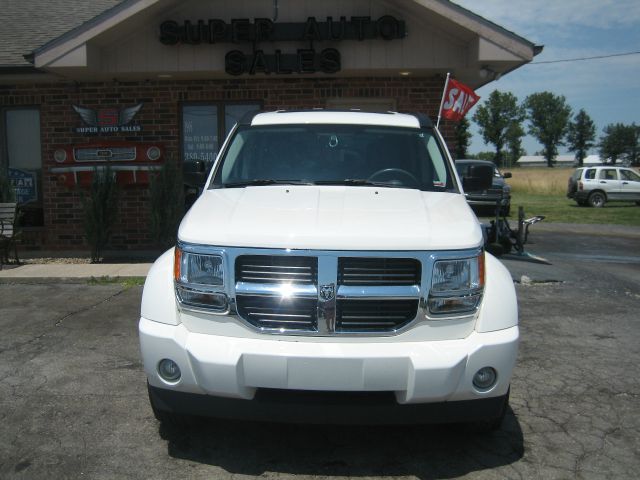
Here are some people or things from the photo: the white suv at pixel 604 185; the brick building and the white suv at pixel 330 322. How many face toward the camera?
2

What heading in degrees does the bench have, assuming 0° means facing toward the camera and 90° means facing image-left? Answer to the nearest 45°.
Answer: approximately 0°

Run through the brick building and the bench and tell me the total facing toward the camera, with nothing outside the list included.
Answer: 2

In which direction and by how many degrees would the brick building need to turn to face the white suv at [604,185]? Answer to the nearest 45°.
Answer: approximately 135° to its left

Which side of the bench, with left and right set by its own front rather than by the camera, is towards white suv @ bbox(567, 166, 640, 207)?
left

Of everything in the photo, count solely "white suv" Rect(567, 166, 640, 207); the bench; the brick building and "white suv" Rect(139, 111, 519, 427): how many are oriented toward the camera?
3

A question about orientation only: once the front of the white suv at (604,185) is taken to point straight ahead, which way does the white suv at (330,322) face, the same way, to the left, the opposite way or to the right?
to the right

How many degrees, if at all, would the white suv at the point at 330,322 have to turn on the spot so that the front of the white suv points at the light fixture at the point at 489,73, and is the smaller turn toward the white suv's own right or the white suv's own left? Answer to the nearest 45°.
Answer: approximately 180°
